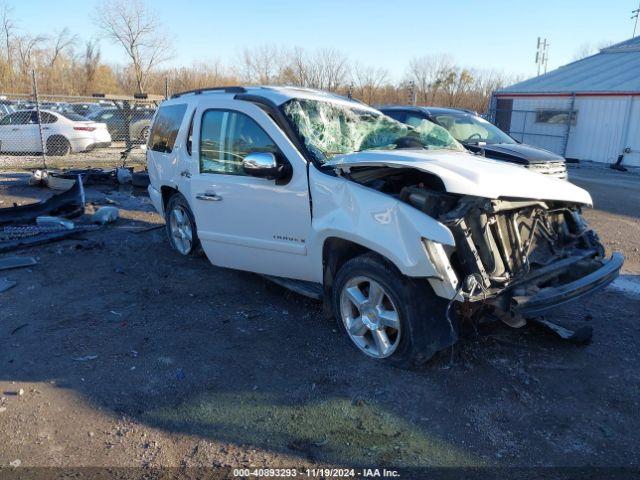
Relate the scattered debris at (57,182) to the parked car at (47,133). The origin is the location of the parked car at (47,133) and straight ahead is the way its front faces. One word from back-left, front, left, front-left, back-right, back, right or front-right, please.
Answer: back-left

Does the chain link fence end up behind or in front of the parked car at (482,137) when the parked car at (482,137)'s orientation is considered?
behind

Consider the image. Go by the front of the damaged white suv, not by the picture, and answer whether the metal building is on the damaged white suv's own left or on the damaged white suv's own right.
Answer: on the damaged white suv's own left

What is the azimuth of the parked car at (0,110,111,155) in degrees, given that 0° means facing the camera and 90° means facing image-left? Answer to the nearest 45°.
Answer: approximately 135°

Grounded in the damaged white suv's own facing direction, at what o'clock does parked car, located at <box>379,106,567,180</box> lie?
The parked car is roughly at 8 o'clock from the damaged white suv.

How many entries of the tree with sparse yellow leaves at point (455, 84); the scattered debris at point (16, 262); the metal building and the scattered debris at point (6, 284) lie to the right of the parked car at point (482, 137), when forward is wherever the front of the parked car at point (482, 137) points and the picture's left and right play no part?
2

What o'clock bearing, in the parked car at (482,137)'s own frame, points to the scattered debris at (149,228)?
The scattered debris is roughly at 3 o'clock from the parked car.

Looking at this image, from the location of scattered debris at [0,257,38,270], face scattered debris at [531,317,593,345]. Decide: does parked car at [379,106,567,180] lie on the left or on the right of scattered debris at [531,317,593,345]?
left

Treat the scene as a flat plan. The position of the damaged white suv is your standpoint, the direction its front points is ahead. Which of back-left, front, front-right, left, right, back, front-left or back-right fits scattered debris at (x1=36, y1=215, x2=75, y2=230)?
back

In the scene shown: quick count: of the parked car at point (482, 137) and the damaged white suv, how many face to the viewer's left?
0

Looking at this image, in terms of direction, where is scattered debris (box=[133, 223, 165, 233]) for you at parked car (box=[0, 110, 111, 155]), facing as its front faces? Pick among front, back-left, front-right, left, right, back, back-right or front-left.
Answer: back-left

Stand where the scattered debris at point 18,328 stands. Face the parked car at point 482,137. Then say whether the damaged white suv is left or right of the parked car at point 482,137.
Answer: right

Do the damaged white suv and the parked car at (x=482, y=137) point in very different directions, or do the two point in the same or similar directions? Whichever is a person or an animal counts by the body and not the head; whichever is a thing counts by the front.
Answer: same or similar directions

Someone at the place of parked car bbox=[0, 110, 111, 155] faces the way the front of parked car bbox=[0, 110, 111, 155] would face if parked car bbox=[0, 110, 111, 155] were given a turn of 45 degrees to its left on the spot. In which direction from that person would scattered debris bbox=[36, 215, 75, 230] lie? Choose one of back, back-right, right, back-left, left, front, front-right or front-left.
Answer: left

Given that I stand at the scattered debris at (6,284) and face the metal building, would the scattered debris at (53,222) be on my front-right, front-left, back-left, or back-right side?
front-left

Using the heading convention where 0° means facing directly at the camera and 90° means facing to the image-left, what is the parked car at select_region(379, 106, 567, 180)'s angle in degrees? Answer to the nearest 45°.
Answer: approximately 315°

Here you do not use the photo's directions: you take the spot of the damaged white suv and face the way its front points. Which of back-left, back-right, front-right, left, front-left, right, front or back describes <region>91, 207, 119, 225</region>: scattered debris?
back
